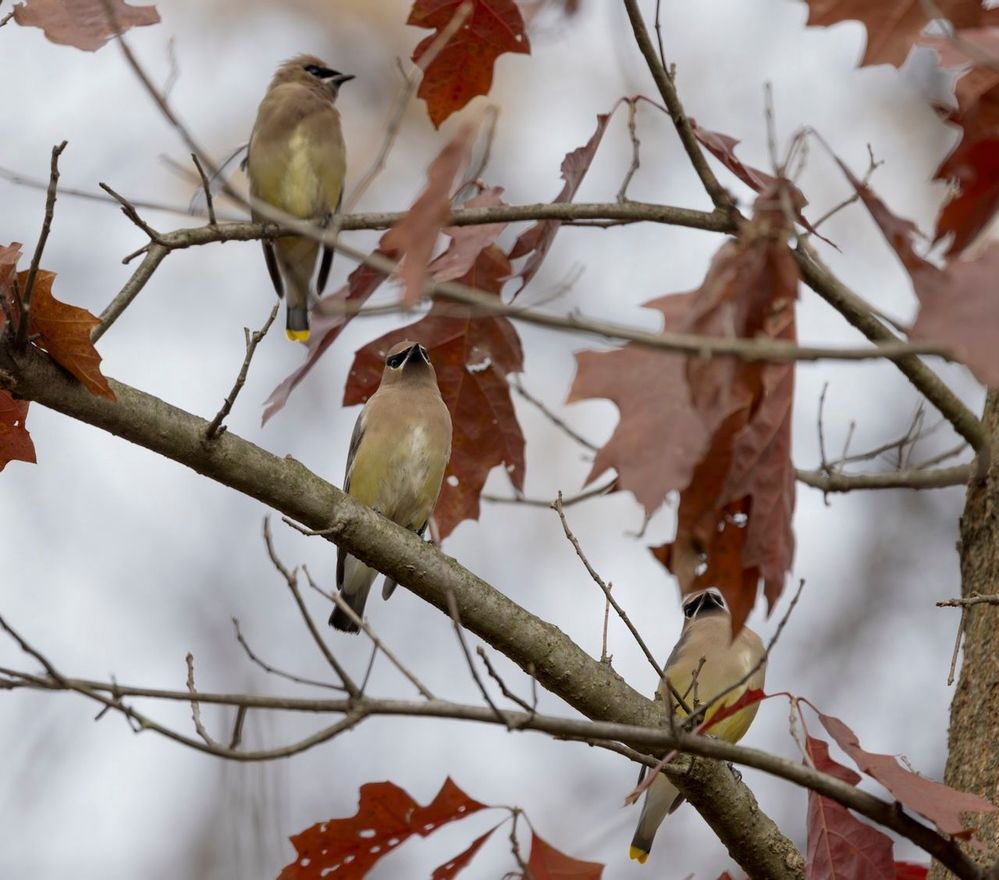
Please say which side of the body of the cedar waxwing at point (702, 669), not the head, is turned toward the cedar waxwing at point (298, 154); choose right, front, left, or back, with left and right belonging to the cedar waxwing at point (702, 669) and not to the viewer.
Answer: right

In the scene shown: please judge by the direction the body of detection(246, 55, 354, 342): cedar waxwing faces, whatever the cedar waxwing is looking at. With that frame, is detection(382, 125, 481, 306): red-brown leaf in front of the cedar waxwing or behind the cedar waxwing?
in front

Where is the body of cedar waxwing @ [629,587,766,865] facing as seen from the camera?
toward the camera

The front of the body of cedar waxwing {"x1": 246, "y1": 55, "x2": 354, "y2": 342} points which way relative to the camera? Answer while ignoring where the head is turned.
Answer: toward the camera

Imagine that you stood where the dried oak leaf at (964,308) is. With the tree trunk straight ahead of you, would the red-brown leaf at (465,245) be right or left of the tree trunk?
left

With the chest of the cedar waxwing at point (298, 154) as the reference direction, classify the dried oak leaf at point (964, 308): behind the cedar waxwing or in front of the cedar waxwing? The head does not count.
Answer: in front
